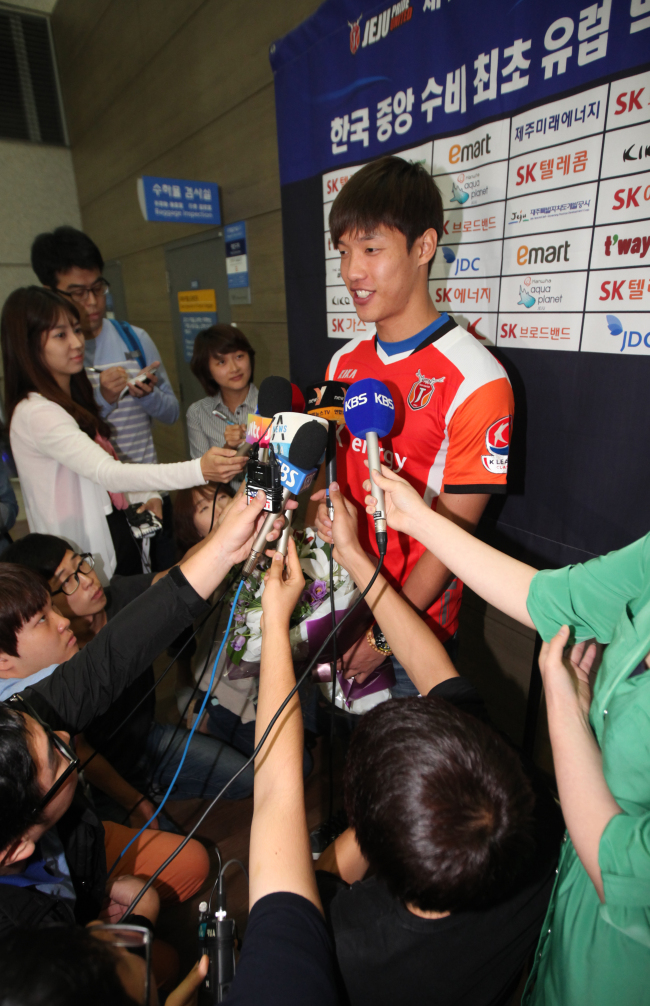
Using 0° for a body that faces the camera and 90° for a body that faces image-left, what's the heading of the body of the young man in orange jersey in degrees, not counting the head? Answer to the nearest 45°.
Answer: approximately 45°

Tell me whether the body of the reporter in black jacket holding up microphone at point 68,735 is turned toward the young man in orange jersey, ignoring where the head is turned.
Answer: yes

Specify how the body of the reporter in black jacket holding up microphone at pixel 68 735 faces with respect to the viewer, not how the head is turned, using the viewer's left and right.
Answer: facing to the right of the viewer

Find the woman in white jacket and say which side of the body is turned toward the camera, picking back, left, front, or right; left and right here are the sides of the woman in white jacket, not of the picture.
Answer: right

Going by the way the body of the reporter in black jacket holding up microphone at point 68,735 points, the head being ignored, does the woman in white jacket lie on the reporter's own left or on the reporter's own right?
on the reporter's own left

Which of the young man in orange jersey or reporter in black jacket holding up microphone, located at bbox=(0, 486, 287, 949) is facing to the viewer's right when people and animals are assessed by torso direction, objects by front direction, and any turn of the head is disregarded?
the reporter in black jacket holding up microphone

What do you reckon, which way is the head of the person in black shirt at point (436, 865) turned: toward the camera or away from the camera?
away from the camera
